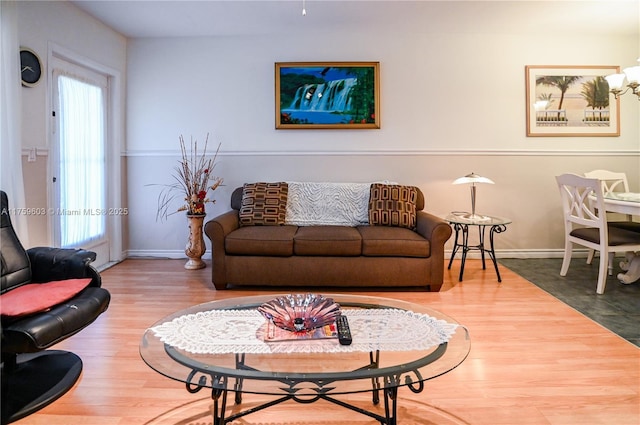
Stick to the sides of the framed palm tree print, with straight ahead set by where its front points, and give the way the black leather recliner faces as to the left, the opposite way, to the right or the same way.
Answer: to the left

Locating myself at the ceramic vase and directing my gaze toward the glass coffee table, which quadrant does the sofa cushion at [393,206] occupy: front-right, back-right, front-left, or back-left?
front-left

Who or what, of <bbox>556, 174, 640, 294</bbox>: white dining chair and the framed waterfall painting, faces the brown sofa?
the framed waterfall painting

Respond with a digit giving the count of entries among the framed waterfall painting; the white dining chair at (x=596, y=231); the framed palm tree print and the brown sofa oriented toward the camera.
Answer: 3

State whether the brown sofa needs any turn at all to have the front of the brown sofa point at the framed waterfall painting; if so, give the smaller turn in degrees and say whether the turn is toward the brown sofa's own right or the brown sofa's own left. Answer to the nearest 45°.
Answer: approximately 180°

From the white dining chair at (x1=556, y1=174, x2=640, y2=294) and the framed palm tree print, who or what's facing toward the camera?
the framed palm tree print

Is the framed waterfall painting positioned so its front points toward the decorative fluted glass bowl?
yes

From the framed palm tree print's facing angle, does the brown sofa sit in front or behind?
in front

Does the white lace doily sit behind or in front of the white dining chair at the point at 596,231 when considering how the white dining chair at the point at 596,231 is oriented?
behind

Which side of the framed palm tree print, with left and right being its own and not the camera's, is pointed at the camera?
front

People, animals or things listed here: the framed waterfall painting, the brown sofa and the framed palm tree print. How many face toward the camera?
3

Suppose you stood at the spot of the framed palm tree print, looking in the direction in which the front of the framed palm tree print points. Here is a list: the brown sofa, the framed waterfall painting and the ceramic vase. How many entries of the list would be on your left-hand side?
0

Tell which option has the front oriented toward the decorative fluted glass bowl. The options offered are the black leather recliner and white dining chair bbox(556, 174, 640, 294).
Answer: the black leather recliner

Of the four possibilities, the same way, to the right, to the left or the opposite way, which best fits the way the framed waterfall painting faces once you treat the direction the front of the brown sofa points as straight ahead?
the same way

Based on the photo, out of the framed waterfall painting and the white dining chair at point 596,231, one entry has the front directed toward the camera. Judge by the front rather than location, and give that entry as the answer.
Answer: the framed waterfall painting

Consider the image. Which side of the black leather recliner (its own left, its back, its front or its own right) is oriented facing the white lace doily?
front

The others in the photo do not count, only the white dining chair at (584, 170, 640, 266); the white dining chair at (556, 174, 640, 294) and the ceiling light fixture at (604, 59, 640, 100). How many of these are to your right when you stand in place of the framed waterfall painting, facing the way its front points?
0
